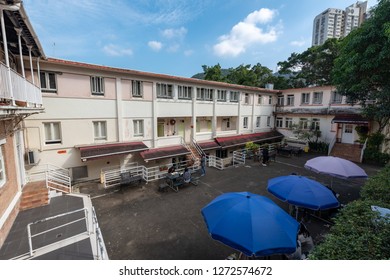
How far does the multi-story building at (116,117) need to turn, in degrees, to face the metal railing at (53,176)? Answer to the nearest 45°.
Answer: approximately 90° to its right

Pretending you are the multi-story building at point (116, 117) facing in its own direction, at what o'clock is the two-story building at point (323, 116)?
the two-story building at point (323, 116) is roughly at 10 o'clock from the multi-story building at point (116, 117).

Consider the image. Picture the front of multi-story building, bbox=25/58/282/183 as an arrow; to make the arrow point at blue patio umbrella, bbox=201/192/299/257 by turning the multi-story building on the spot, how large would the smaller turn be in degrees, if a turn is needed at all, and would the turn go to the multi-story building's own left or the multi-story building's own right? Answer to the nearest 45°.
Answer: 0° — it already faces it

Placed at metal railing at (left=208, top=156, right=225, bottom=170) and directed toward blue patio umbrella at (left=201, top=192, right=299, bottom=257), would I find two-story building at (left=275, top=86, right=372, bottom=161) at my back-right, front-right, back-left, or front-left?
back-left

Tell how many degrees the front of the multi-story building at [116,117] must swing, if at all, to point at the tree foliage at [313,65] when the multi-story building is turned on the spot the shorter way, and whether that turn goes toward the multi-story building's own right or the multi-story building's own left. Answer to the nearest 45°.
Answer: approximately 90° to the multi-story building's own left

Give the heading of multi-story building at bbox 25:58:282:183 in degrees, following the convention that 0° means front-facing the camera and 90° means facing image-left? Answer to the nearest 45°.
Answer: approximately 315°

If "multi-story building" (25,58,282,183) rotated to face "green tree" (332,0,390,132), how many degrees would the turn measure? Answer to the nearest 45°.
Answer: approximately 45° to its left
